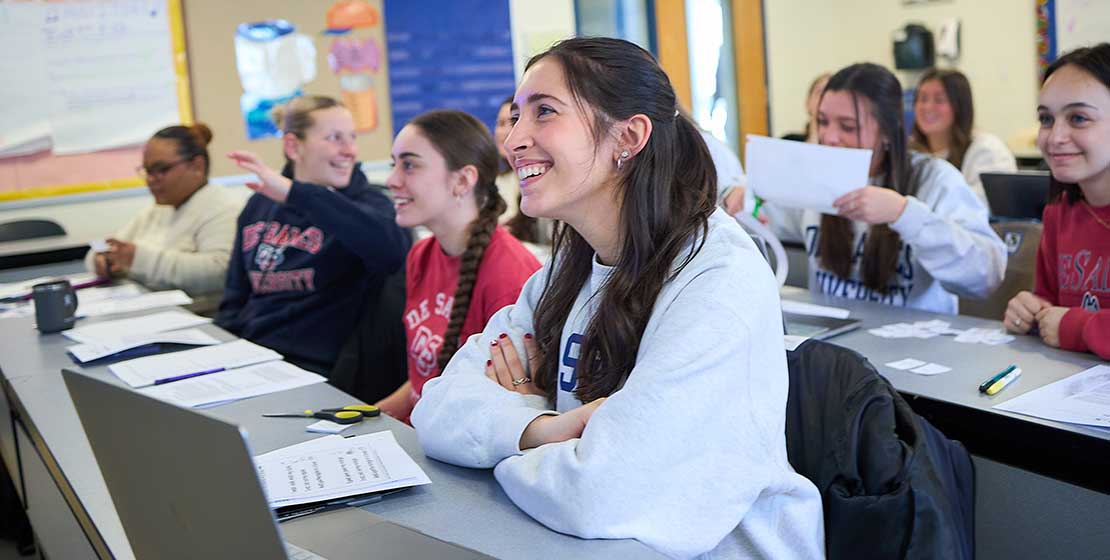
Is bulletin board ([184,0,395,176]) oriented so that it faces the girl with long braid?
yes

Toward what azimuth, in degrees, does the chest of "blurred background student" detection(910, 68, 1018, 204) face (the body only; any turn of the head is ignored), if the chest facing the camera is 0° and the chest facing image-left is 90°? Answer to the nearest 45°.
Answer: approximately 45°

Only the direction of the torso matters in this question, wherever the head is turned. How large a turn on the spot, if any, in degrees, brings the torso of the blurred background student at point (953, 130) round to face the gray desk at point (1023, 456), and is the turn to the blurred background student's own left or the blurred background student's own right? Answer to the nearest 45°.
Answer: approximately 45° to the blurred background student's own left

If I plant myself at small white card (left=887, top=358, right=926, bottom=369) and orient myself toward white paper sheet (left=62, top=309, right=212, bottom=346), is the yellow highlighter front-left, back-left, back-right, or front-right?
back-left

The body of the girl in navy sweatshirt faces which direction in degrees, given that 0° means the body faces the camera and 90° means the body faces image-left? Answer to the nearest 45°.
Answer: approximately 45°
